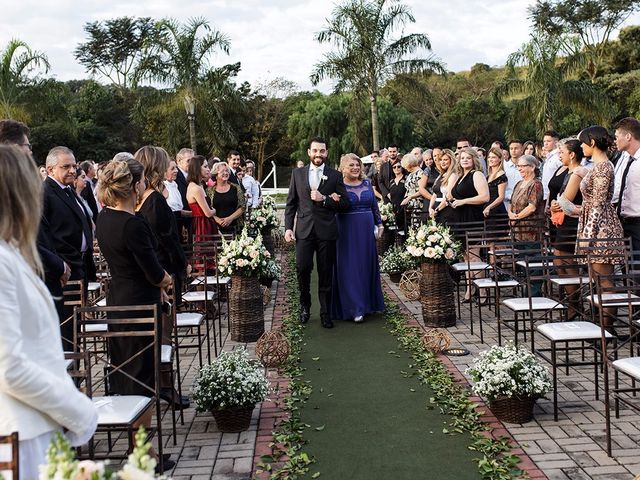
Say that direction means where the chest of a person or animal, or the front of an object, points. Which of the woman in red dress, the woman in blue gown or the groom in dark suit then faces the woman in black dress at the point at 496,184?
the woman in red dress

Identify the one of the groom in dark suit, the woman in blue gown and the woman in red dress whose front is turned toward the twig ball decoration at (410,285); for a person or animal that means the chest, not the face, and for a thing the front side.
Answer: the woman in red dress

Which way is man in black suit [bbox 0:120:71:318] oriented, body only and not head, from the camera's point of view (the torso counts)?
to the viewer's right

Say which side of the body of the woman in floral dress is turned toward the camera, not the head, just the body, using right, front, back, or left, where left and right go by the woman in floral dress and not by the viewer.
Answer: left

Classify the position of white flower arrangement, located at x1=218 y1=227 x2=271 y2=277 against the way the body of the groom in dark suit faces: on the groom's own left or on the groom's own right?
on the groom's own right

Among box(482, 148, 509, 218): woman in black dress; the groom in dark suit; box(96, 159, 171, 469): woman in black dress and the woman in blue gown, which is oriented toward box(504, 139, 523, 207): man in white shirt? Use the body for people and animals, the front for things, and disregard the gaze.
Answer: box(96, 159, 171, 469): woman in black dress

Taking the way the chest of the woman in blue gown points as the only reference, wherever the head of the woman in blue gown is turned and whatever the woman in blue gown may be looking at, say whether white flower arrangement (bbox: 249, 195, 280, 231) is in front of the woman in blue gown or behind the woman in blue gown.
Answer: behind

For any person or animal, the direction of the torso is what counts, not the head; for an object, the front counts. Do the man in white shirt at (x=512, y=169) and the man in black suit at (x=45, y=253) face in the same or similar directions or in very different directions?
very different directions

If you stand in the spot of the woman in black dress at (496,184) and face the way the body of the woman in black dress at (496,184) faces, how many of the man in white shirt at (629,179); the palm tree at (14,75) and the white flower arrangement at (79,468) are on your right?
1

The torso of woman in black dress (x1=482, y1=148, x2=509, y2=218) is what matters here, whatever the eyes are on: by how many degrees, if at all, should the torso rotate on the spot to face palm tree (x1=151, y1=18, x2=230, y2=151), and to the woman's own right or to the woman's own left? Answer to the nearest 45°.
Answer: approximately 90° to the woman's own right

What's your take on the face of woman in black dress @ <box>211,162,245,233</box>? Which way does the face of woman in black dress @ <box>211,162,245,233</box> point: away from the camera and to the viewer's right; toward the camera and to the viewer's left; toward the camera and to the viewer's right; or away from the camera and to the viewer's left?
toward the camera and to the viewer's right

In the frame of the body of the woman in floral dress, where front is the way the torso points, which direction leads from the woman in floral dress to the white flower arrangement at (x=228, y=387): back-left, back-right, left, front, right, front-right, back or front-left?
front-left

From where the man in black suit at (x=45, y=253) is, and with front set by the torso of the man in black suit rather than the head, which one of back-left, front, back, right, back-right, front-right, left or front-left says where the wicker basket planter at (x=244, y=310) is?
front-left
